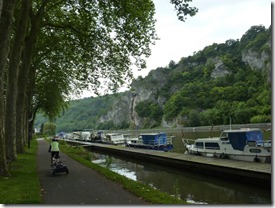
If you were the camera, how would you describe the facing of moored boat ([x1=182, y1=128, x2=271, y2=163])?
facing away from the viewer and to the left of the viewer

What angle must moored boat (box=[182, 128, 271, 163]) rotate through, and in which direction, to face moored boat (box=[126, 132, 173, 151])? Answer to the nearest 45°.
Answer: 0° — it already faces it
